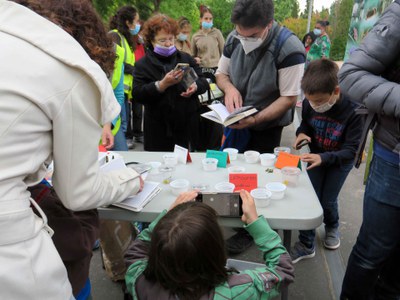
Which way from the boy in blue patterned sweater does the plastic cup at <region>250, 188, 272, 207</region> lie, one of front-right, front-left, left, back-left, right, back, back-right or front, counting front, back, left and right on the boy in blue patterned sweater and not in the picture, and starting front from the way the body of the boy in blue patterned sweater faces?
front-left

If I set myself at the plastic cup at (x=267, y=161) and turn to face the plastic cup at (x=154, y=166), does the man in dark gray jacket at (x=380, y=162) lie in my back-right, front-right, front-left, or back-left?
back-left

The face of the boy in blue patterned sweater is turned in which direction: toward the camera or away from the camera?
toward the camera

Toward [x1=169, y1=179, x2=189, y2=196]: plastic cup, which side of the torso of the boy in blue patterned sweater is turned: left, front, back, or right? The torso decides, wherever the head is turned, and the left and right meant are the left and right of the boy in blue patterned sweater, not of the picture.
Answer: front

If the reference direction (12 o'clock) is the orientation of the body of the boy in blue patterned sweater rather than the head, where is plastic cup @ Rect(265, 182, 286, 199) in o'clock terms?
The plastic cup is roughly at 11 o'clock from the boy in blue patterned sweater.

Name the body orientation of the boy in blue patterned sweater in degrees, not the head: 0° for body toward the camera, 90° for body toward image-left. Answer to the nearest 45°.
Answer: approximately 45°

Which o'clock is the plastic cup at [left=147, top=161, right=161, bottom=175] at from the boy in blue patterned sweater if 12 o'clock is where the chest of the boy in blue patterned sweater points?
The plastic cup is roughly at 12 o'clock from the boy in blue patterned sweater.

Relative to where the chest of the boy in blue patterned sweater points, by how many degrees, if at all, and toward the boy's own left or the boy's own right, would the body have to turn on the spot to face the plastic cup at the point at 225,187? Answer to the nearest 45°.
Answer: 0° — they already face it

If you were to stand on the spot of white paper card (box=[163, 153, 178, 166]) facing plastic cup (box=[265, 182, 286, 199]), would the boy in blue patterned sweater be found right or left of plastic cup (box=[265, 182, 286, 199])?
left

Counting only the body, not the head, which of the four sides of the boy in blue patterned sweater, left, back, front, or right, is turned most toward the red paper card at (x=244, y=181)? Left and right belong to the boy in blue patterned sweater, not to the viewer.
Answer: front
